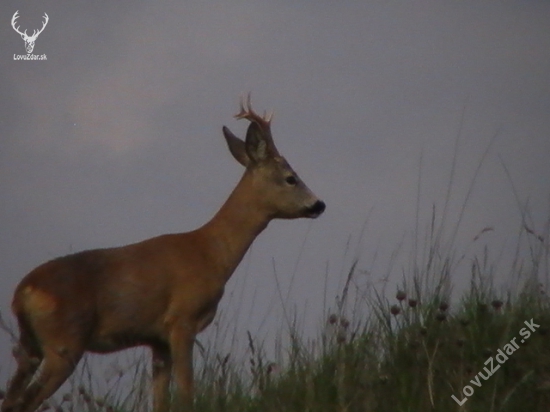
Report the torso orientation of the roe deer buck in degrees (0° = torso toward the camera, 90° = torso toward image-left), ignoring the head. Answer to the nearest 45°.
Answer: approximately 270°
